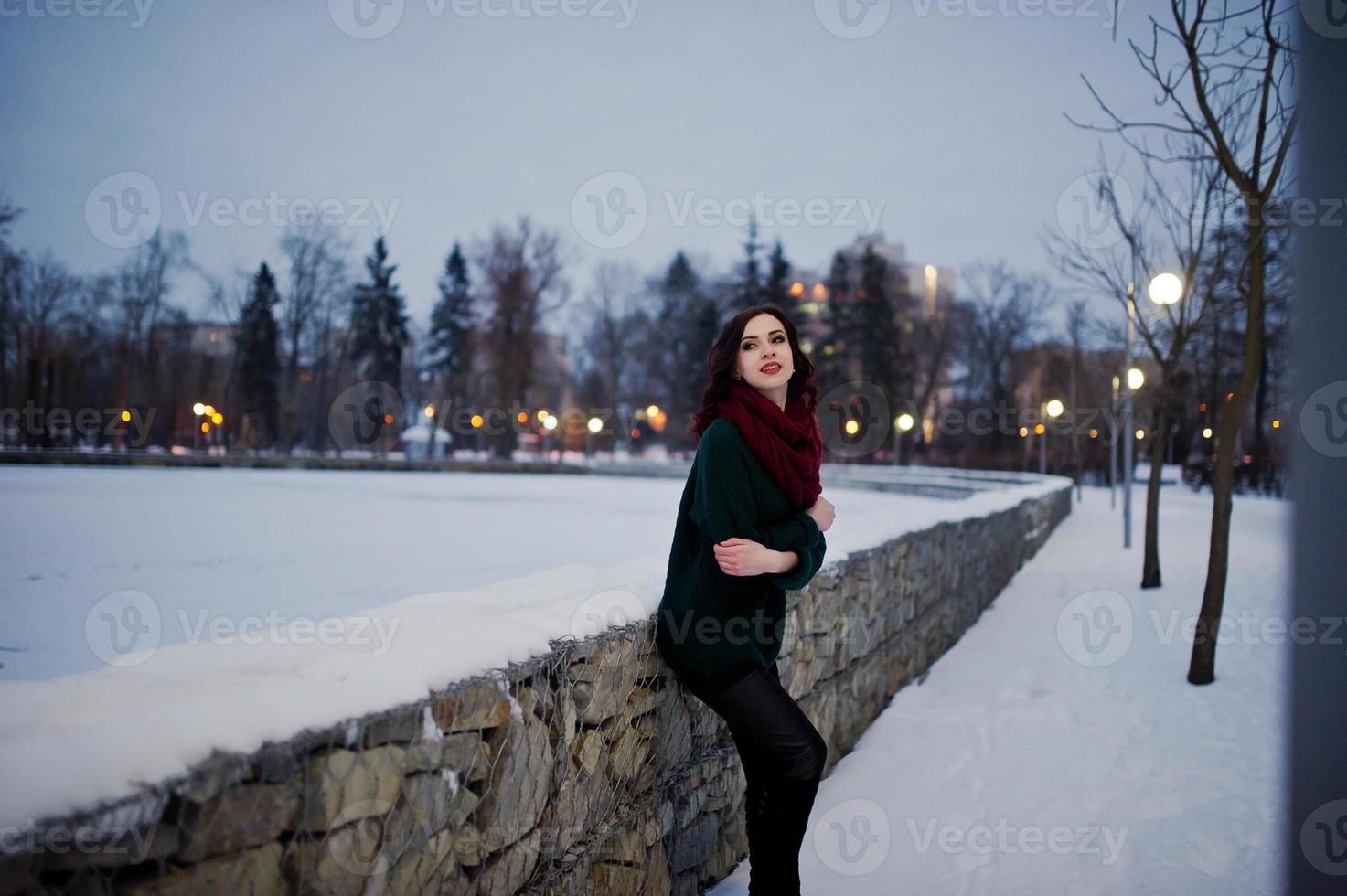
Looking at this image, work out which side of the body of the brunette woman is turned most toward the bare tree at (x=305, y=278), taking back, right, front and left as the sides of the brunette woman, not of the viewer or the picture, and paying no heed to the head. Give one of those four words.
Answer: back

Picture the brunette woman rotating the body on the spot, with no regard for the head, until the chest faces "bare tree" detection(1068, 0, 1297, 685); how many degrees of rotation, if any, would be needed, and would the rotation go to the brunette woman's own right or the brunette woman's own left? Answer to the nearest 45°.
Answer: approximately 90° to the brunette woman's own left

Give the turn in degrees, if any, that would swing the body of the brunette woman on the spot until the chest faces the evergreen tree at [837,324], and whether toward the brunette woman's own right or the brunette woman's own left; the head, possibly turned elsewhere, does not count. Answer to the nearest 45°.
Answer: approximately 135° to the brunette woman's own left

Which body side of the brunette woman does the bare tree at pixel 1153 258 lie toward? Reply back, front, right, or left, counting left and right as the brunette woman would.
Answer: left

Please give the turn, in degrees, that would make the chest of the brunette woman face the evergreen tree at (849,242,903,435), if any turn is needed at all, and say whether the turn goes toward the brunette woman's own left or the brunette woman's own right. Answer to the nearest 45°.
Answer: approximately 135° to the brunette woman's own left

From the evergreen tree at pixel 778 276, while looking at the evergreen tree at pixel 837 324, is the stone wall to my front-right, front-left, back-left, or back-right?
back-right

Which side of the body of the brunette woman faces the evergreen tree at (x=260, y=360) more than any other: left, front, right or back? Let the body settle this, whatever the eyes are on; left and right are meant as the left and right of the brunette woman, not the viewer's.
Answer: back
